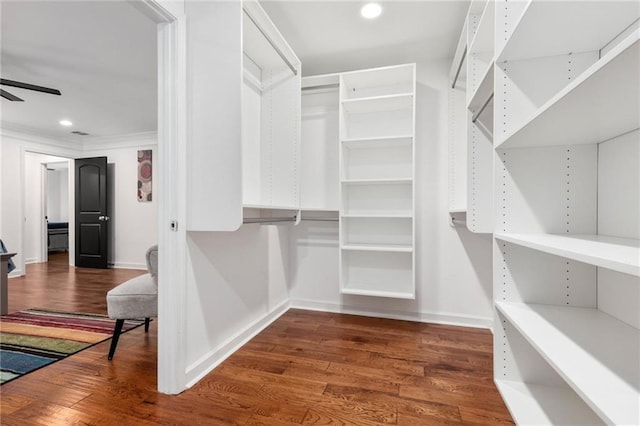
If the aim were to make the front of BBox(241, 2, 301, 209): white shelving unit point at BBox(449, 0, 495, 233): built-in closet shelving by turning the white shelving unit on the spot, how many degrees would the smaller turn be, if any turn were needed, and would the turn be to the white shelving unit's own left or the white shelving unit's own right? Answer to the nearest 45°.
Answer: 0° — it already faces it

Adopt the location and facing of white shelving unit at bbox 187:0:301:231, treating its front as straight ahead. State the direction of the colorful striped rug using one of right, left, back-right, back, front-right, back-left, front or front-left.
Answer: back

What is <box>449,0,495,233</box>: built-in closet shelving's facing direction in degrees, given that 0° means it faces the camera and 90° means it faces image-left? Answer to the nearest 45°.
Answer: approximately 90°

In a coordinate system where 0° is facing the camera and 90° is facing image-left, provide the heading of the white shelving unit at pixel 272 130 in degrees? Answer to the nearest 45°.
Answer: approximately 315°

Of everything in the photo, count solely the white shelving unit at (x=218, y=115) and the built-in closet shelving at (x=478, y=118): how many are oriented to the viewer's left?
1

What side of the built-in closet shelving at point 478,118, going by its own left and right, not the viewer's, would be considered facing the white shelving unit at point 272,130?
front

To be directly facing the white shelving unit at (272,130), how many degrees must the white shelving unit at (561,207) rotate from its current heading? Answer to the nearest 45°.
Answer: approximately 45° to its right
